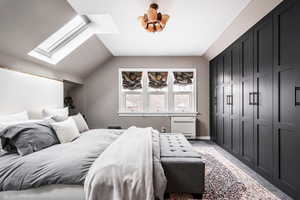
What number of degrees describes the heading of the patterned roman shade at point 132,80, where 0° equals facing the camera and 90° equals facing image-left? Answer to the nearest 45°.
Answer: approximately 0°

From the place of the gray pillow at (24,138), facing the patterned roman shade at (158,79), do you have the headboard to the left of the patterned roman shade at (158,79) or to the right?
left

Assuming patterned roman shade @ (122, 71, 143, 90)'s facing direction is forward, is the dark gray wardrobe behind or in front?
in front

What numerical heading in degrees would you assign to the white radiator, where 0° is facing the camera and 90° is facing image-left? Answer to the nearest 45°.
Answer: approximately 0°

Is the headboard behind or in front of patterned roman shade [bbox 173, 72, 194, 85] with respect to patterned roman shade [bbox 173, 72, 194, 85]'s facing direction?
in front

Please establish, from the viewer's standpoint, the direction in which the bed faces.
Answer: facing to the right of the viewer

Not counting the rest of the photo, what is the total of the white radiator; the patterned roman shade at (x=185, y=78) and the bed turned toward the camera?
2

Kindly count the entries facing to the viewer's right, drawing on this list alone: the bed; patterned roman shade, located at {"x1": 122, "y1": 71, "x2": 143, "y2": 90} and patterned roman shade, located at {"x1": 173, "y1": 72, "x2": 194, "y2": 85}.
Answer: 1

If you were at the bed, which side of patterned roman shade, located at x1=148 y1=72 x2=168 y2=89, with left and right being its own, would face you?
front
